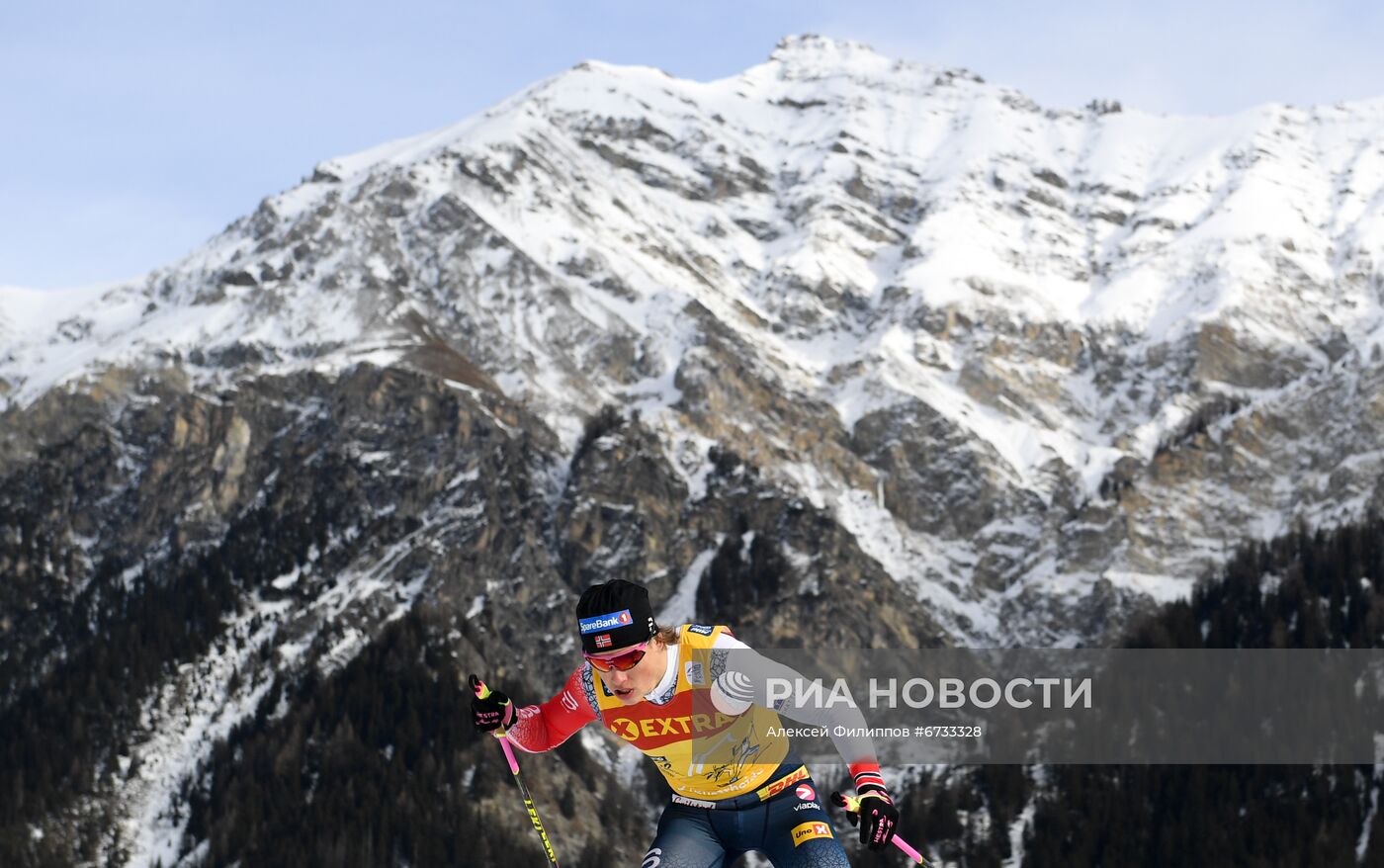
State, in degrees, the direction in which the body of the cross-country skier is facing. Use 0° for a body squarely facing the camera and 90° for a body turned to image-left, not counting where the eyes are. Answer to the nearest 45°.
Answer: approximately 45°
